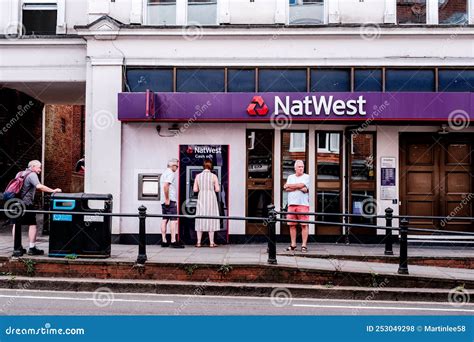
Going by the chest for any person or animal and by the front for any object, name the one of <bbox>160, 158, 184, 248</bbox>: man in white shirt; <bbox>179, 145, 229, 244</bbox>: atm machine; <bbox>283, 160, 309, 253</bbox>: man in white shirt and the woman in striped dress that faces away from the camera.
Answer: the woman in striped dress

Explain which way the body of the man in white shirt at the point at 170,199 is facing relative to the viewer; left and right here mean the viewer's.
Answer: facing to the right of the viewer

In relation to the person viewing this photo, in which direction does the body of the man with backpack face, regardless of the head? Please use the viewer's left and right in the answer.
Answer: facing to the right of the viewer

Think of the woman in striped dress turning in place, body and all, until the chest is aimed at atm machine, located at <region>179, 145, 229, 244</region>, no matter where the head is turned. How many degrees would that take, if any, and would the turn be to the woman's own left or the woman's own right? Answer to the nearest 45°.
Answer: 0° — they already face it

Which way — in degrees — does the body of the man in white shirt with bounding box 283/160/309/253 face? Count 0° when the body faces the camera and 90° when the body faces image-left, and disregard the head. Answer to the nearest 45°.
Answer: approximately 0°

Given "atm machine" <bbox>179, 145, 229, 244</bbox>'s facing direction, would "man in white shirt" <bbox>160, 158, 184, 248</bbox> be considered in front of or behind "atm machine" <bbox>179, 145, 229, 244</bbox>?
in front

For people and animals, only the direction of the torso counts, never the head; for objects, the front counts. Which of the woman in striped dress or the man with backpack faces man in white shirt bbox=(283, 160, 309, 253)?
the man with backpack

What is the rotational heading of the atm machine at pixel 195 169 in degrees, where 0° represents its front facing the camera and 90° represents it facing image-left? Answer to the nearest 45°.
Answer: approximately 0°

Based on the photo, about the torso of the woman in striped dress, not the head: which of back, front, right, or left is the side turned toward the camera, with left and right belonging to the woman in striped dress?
back

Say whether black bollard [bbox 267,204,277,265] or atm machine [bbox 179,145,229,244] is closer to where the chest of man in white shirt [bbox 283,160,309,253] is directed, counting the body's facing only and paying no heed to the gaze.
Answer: the black bollard

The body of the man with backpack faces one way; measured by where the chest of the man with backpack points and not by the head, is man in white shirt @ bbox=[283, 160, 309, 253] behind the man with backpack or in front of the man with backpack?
in front
